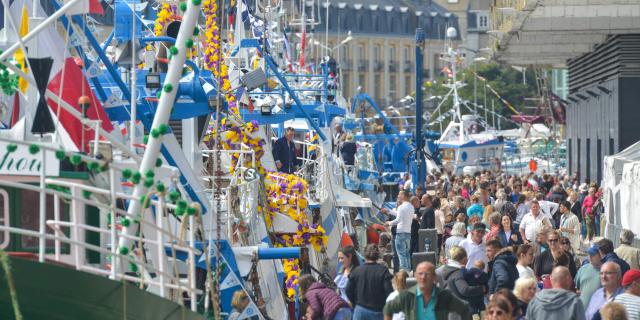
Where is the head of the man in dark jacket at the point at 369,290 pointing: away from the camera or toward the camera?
away from the camera

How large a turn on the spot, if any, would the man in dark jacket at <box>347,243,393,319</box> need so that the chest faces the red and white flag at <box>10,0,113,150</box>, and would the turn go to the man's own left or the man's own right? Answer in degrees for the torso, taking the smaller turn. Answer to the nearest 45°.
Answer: approximately 90° to the man's own left

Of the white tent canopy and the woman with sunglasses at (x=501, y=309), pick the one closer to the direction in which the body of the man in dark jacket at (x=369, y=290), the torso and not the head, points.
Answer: the white tent canopy

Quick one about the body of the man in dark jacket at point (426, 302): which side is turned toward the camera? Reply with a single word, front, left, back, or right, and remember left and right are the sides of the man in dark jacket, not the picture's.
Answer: front

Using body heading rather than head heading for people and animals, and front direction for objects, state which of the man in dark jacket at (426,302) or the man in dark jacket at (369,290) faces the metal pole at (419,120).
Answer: the man in dark jacket at (369,290)

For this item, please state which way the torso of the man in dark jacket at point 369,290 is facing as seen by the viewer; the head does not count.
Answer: away from the camera

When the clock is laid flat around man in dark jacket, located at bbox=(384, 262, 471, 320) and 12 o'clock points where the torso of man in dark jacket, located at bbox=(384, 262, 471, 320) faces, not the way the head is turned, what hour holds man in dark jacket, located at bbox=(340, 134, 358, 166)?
man in dark jacket, located at bbox=(340, 134, 358, 166) is roughly at 6 o'clock from man in dark jacket, located at bbox=(384, 262, 471, 320).
